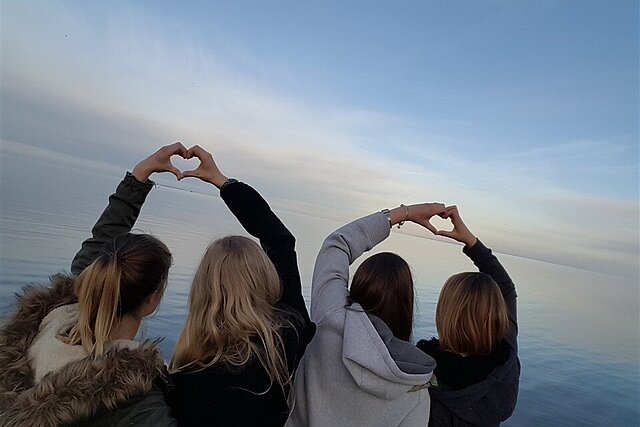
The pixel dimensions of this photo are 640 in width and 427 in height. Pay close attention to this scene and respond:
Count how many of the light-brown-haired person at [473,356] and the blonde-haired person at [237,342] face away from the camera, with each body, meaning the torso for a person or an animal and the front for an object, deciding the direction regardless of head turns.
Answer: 2

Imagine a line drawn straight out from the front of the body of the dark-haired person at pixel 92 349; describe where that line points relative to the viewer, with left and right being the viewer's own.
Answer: facing away from the viewer and to the right of the viewer

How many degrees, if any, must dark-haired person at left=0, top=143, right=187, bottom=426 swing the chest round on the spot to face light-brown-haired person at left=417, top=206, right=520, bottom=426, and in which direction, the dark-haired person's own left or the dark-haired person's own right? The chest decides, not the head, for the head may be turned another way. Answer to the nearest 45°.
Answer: approximately 45° to the dark-haired person's own right

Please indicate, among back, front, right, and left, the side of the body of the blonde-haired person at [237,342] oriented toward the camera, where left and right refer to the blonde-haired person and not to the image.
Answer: back

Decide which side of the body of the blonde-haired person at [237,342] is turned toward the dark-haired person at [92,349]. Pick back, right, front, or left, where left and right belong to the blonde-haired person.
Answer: left

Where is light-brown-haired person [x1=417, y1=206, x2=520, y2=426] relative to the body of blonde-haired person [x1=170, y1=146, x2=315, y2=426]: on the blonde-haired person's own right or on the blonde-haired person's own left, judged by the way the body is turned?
on the blonde-haired person's own right

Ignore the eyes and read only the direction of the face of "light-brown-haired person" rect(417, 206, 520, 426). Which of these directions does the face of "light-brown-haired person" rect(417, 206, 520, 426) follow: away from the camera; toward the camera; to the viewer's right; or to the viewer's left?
away from the camera

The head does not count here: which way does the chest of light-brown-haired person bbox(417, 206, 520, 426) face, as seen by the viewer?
away from the camera

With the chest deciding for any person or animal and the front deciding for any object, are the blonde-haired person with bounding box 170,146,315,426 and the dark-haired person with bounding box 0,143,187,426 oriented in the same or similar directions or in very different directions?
same or similar directions

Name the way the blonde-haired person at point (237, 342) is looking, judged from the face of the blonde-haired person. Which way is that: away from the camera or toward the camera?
away from the camera

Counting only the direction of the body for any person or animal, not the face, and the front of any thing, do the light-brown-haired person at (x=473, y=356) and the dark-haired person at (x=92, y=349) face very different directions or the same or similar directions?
same or similar directions
